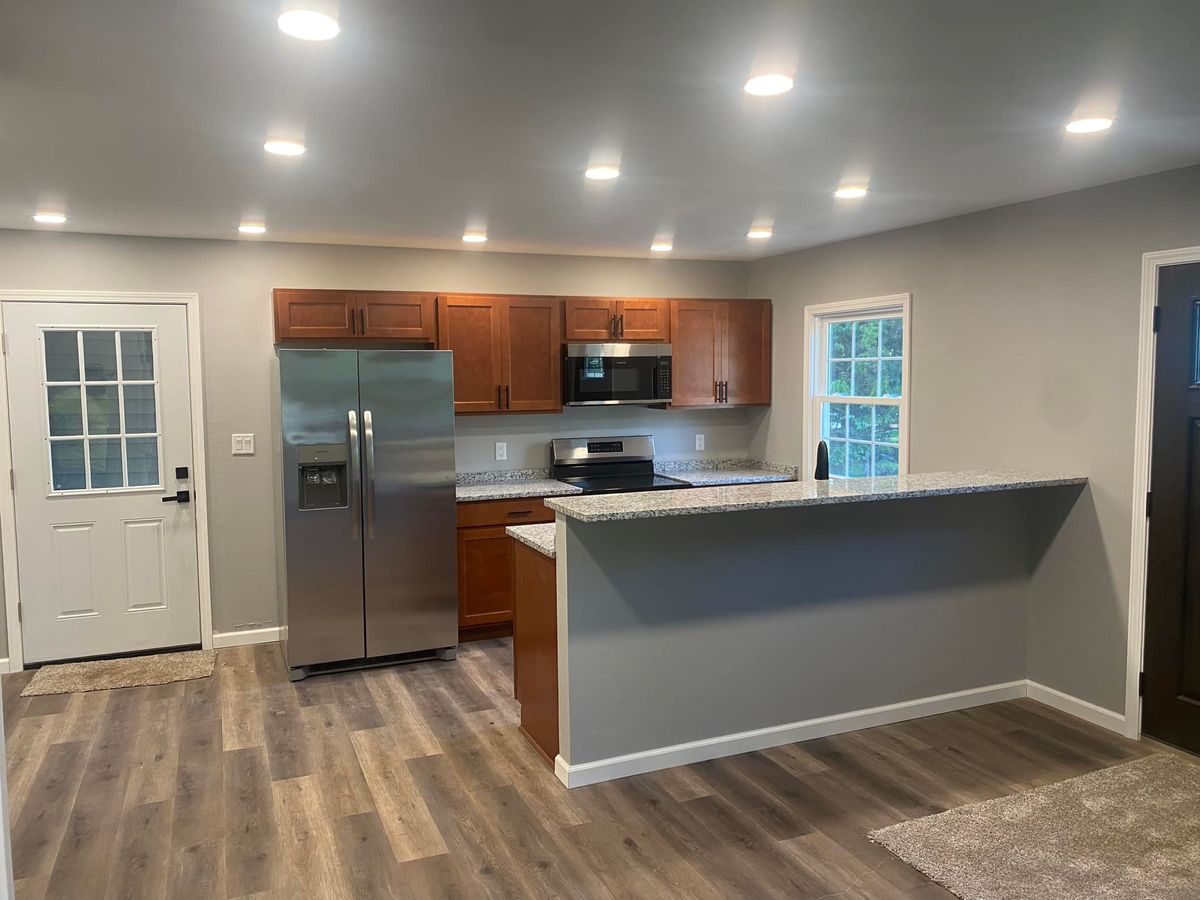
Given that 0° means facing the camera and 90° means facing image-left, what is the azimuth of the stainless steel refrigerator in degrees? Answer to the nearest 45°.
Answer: approximately 0°

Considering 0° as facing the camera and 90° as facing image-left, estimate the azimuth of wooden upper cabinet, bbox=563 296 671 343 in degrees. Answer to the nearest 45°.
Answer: approximately 0°

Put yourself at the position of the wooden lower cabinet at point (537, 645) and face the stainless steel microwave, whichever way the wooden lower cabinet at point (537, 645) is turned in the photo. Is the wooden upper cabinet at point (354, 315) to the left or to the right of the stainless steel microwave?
left

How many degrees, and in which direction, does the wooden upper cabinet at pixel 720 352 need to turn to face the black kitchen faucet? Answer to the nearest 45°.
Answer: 0° — it already faces it

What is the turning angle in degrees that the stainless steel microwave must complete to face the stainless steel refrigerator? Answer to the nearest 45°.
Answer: approximately 45° to its right

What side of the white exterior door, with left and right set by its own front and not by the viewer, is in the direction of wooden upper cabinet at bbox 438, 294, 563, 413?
left

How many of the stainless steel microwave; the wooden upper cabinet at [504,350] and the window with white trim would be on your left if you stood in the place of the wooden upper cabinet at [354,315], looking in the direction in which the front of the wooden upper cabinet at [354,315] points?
3
